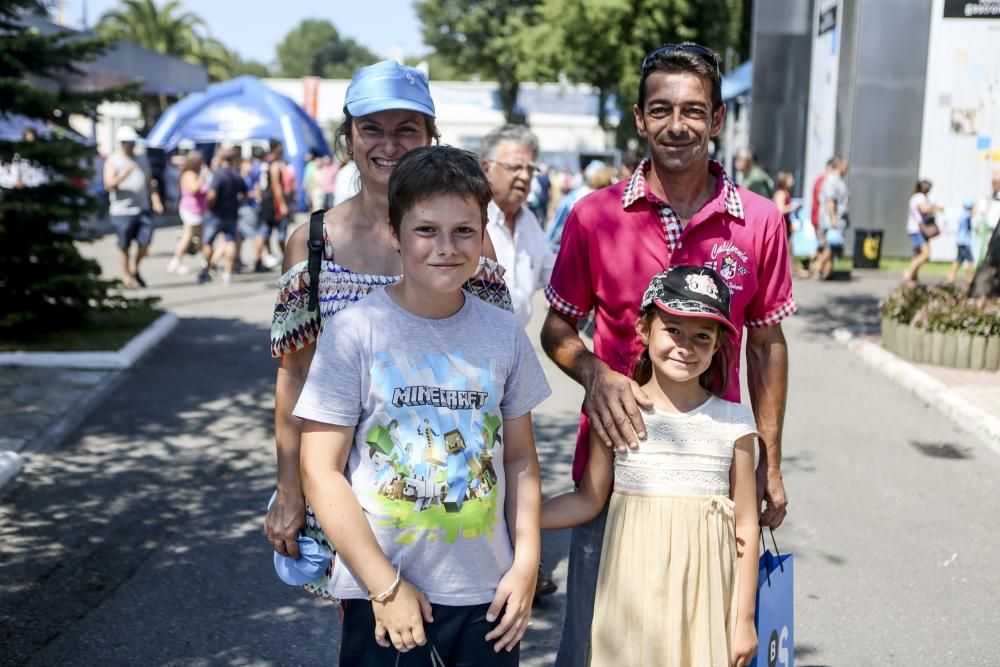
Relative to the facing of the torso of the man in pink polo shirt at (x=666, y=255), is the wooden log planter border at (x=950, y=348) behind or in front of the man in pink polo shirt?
behind

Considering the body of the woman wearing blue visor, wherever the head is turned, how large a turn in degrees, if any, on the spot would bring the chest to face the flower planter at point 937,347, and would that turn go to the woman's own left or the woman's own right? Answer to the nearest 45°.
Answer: approximately 135° to the woman's own left

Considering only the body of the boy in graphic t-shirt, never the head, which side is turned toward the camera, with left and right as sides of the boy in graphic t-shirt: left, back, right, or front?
front

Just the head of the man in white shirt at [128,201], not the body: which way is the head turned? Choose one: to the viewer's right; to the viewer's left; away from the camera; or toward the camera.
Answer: toward the camera

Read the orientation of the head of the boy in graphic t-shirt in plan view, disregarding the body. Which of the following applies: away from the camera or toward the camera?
toward the camera

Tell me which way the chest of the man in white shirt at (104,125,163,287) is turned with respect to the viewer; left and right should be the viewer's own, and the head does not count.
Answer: facing the viewer

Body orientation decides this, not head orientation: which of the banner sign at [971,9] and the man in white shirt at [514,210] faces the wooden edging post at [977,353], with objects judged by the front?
the banner sign

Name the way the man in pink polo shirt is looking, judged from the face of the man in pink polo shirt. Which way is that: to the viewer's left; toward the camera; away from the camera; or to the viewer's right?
toward the camera

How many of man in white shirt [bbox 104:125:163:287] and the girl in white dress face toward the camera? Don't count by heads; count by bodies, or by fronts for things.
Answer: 2

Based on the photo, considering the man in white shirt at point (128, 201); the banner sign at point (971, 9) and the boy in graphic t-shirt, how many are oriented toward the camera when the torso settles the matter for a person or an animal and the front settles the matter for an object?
3

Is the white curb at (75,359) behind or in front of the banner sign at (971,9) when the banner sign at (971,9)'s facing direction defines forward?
in front

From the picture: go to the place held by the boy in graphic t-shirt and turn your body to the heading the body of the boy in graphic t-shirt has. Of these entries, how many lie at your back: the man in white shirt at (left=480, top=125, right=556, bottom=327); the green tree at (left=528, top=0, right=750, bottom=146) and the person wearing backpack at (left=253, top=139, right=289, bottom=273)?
3

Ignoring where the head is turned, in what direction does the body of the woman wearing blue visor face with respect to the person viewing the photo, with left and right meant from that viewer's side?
facing the viewer

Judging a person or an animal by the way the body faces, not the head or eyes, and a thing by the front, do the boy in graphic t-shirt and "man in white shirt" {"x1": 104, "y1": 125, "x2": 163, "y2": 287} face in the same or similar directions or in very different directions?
same or similar directions
